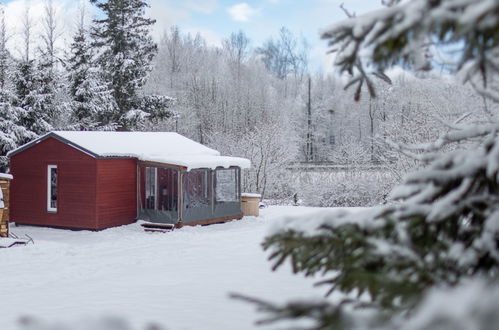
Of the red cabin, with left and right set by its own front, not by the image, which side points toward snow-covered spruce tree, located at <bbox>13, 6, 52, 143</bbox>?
back

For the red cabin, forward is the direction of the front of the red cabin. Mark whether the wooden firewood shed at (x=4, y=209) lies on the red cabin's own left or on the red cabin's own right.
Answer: on the red cabin's own right

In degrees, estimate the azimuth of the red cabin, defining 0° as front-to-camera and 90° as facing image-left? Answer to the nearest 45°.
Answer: approximately 315°

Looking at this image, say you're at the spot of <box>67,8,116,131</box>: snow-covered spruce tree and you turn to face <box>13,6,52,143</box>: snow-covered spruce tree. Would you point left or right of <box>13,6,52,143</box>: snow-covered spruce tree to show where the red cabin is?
left

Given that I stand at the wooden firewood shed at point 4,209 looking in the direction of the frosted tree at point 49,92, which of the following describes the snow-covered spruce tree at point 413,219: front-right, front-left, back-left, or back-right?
back-right

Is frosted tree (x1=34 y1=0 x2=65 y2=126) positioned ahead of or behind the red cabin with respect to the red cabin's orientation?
behind

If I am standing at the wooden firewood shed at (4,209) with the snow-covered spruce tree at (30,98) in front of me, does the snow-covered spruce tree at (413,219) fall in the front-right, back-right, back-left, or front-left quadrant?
back-right

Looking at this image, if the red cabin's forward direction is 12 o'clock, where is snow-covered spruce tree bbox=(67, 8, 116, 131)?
The snow-covered spruce tree is roughly at 7 o'clock from the red cabin.

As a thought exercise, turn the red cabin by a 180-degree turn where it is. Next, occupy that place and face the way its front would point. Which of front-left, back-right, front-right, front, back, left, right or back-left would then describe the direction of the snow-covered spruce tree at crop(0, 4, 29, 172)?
front

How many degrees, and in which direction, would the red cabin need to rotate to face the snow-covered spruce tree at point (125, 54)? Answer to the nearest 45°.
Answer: approximately 135° to its left
